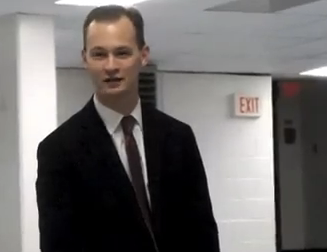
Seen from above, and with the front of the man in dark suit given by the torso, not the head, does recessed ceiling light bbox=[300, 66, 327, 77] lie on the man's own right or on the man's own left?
on the man's own left

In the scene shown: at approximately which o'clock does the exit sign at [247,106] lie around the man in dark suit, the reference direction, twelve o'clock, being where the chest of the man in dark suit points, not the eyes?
The exit sign is roughly at 8 o'clock from the man in dark suit.

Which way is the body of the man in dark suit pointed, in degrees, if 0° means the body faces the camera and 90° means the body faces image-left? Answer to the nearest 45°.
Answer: approximately 315°

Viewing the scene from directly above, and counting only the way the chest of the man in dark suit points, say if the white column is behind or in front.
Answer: behind
